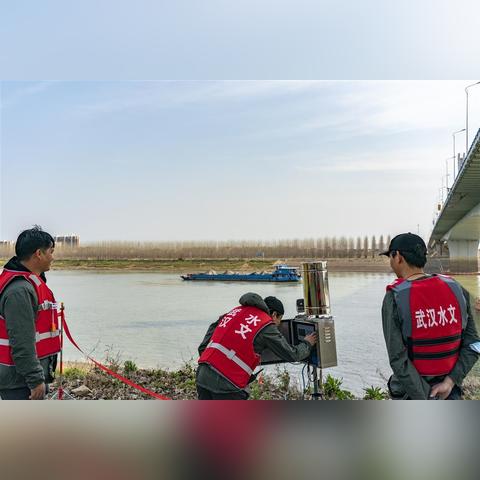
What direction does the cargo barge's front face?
to the viewer's left

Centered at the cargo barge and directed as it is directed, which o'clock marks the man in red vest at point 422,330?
The man in red vest is roughly at 9 o'clock from the cargo barge.

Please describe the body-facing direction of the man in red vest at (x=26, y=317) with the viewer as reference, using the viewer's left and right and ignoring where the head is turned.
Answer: facing to the right of the viewer

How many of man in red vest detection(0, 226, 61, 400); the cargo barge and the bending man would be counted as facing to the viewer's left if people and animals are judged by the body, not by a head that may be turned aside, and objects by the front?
1

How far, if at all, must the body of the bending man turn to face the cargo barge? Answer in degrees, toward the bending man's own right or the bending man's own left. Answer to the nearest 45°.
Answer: approximately 45° to the bending man's own left

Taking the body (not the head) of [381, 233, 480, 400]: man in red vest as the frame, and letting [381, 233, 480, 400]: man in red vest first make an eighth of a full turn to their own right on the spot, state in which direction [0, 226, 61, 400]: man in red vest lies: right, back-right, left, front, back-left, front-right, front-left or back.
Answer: left

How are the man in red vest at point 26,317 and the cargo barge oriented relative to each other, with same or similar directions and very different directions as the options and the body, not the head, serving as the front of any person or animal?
very different directions
